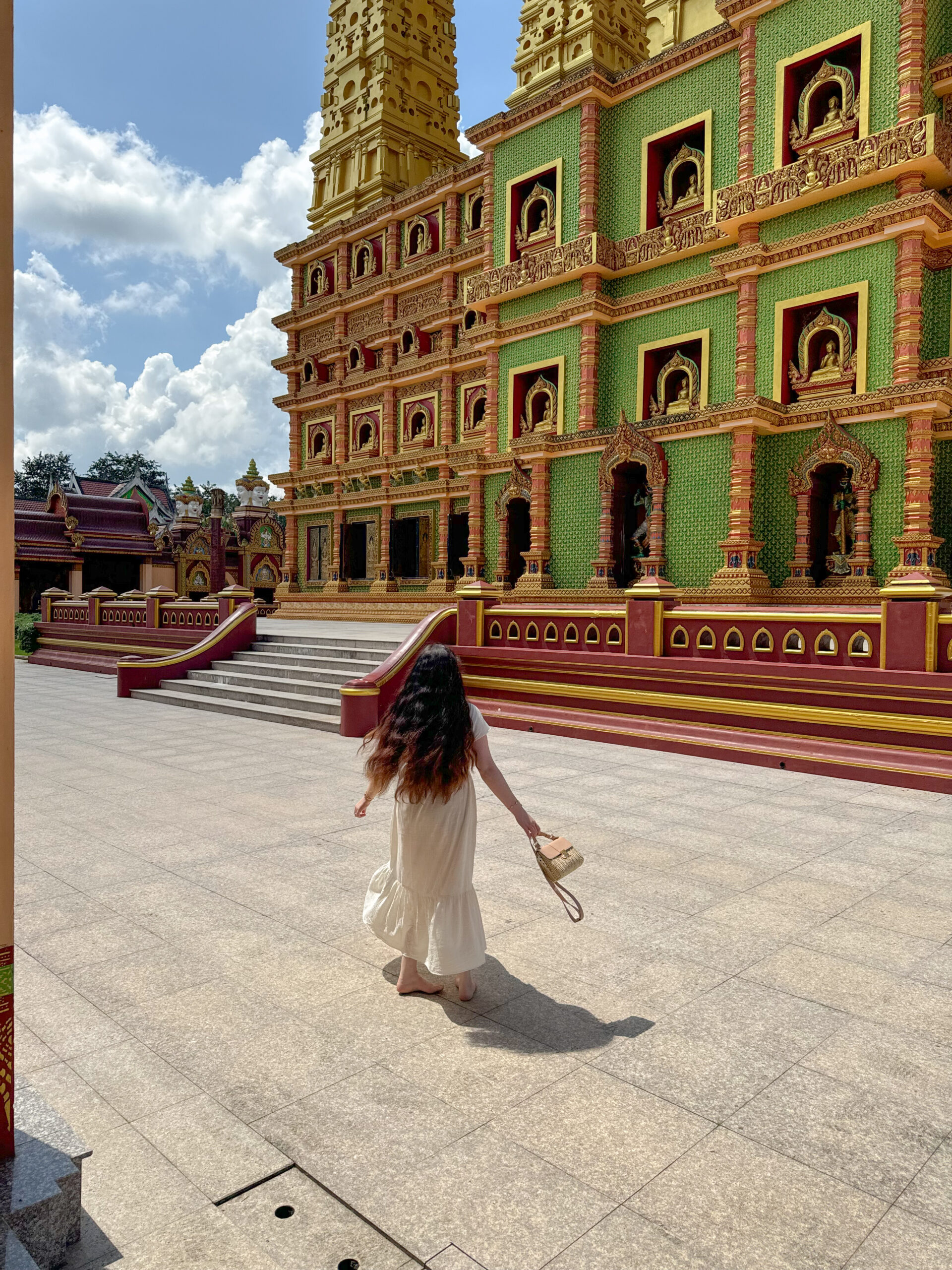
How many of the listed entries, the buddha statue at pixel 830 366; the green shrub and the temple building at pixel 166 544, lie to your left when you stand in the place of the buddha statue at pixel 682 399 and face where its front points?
1

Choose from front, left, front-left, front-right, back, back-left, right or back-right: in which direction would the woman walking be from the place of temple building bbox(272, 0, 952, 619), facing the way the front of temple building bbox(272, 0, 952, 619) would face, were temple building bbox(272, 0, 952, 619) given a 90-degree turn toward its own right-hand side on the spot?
back-left

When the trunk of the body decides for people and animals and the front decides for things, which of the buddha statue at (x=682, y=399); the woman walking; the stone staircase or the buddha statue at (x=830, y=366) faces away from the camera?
the woman walking

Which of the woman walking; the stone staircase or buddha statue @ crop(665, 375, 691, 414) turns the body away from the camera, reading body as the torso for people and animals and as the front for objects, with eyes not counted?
the woman walking

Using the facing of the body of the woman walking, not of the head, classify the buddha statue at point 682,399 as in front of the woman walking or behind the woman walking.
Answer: in front

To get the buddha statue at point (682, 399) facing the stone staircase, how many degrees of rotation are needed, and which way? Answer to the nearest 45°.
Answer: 0° — it already faces it

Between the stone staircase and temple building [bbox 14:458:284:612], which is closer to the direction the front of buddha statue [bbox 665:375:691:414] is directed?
the stone staircase

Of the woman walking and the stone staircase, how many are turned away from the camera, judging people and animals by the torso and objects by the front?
1

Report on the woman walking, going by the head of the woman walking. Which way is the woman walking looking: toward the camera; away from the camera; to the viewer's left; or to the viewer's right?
away from the camera

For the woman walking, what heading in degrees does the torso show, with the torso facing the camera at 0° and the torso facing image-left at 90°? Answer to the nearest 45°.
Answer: approximately 180°

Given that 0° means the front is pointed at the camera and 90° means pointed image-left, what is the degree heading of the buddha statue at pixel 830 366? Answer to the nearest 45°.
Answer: approximately 45°

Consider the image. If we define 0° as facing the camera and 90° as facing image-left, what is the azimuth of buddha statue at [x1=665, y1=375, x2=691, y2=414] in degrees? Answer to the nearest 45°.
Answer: approximately 45°

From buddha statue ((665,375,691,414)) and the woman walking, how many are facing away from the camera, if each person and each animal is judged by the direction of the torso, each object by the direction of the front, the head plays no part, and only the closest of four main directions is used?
1

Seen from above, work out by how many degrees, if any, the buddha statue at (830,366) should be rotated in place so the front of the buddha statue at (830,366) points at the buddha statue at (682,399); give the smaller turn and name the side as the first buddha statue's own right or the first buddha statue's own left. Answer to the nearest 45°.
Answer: approximately 90° to the first buddha statue's own right

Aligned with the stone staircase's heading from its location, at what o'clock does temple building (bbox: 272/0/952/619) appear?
The temple building is roughly at 7 o'clock from the stone staircase.

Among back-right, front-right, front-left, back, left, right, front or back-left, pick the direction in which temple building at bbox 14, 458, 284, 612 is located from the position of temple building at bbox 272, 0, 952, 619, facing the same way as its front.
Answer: right

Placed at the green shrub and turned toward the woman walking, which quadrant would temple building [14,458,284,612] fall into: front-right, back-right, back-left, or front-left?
back-left
